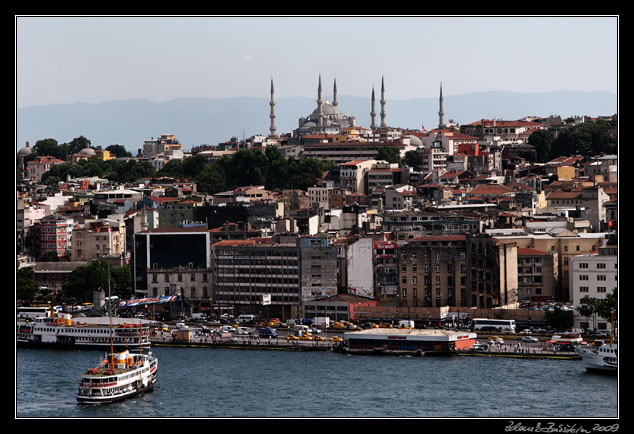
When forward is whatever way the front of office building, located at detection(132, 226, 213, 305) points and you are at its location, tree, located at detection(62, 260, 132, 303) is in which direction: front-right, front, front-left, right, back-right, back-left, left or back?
back-right

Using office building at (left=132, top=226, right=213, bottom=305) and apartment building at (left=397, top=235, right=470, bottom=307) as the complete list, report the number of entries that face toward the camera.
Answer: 2

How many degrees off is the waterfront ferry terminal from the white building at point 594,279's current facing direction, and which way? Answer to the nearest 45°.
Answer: approximately 45° to its right

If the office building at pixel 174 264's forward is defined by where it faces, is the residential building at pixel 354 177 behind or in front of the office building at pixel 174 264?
behind

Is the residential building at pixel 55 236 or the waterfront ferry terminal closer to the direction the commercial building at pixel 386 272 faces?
the waterfront ferry terminal

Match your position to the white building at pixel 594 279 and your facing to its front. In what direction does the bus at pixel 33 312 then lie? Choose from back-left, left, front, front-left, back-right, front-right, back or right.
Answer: right

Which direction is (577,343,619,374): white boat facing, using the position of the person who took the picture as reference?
facing to the left of the viewer

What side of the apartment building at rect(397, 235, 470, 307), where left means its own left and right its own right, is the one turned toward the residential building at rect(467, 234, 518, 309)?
left

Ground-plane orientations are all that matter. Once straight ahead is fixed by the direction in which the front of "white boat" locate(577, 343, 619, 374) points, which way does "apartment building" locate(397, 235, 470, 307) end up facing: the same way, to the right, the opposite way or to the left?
to the left

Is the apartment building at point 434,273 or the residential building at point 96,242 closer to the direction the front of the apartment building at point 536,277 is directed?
the apartment building

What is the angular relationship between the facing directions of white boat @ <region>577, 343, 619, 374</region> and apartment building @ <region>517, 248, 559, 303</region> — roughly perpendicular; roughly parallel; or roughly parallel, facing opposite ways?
roughly perpendicular

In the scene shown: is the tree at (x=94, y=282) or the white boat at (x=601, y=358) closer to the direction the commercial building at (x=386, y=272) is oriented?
the white boat

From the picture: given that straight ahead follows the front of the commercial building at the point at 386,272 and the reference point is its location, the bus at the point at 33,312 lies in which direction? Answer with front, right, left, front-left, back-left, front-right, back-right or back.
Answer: right

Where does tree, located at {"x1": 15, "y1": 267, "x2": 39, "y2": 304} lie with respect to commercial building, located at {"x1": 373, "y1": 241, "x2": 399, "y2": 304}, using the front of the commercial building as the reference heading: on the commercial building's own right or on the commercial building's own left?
on the commercial building's own right

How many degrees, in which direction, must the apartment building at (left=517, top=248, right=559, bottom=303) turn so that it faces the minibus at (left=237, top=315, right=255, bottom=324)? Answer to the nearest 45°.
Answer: approximately 90° to its right
